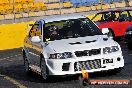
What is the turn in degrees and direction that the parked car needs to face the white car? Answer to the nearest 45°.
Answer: approximately 45° to its left

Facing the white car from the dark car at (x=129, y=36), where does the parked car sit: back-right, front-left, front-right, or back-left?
back-right

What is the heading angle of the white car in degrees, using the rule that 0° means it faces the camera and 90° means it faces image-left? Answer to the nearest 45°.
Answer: approximately 315°

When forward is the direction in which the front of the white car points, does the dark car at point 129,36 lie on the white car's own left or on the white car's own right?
on the white car's own left

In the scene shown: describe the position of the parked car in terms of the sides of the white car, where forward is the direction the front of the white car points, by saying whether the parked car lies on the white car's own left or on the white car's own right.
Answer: on the white car's own left
